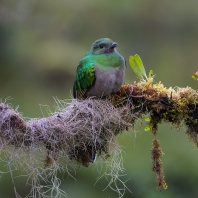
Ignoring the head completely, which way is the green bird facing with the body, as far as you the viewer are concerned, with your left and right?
facing the viewer and to the right of the viewer
